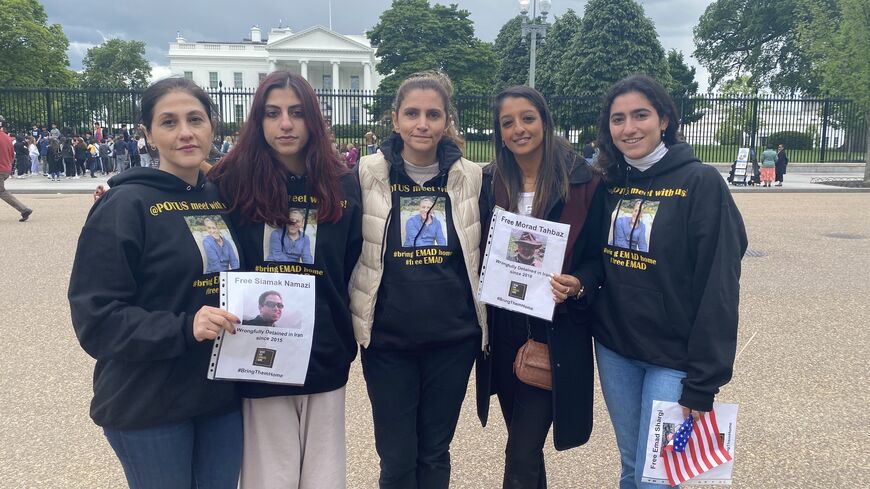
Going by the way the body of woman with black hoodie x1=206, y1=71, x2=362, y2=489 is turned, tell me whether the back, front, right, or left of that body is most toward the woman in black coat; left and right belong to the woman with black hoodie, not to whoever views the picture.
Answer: left

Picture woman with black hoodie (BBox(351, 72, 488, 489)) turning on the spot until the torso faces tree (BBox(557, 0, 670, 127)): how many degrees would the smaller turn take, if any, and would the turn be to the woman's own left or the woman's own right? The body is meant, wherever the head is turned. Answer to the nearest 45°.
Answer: approximately 180°

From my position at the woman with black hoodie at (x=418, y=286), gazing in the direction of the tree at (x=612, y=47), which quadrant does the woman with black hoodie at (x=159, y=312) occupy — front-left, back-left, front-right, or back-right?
back-left

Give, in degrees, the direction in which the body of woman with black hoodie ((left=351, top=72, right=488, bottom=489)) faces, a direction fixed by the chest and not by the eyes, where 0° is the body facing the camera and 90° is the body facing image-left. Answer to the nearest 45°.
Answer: approximately 0°

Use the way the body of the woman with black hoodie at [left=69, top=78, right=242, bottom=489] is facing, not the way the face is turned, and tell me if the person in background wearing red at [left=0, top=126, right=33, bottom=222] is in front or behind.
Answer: behind

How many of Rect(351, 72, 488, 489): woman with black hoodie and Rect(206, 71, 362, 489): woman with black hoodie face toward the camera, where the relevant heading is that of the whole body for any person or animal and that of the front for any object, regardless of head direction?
2

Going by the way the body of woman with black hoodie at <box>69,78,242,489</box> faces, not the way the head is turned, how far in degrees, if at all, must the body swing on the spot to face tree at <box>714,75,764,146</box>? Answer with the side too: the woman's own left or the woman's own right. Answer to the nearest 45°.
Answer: approximately 90° to the woman's own left

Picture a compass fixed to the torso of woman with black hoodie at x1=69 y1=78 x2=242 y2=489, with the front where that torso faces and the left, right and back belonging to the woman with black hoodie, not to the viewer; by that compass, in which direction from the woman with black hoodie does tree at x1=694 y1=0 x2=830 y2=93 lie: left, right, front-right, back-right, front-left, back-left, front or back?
left

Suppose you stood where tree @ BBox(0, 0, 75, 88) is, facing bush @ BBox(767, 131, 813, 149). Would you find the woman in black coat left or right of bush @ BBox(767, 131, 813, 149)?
right

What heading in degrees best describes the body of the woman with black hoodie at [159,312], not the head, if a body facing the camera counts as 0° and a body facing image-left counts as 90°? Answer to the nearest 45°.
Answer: approximately 315°

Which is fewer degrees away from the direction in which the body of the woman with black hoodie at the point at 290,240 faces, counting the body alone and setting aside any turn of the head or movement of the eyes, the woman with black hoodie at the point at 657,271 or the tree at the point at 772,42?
the woman with black hoodie
